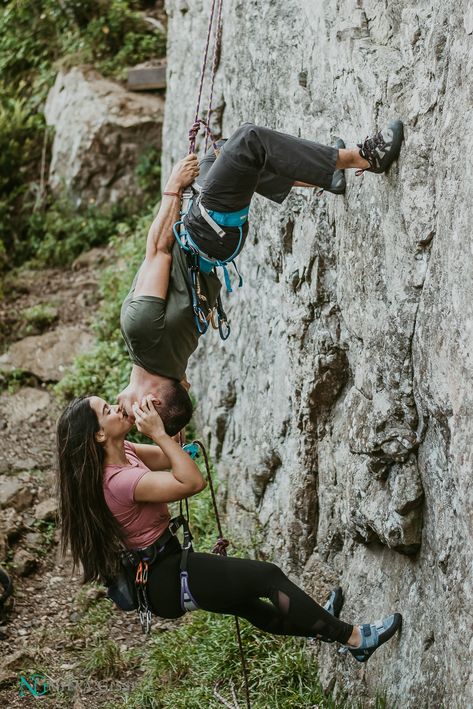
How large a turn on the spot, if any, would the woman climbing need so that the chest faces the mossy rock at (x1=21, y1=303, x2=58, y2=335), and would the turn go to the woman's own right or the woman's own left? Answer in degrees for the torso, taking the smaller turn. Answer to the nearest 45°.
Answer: approximately 90° to the woman's own left

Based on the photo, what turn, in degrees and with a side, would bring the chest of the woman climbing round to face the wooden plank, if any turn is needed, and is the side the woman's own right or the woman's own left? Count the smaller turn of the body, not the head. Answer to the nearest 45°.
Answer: approximately 90° to the woman's own left

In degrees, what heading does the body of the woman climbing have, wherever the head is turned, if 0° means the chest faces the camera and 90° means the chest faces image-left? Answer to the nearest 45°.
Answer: approximately 270°

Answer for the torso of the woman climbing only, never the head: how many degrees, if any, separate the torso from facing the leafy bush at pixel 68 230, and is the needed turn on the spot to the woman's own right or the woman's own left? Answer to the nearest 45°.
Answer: approximately 90° to the woman's own left

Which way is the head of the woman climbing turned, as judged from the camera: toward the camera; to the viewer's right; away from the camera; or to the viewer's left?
to the viewer's right
